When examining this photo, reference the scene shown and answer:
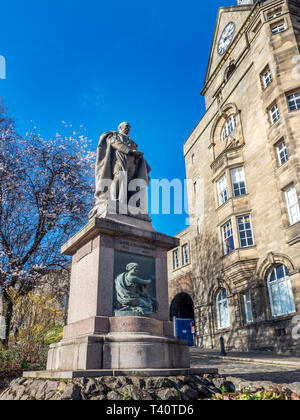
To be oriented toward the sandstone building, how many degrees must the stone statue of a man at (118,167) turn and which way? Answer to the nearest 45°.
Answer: approximately 90° to its left

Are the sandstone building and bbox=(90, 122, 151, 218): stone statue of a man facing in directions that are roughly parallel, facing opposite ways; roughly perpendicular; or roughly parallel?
roughly perpendicular

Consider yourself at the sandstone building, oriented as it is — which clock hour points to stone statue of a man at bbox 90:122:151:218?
The stone statue of a man is roughly at 11 o'clock from the sandstone building.

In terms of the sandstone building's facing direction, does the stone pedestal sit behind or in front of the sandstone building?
in front

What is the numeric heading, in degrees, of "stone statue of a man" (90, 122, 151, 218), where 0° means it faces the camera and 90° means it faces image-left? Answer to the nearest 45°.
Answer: approximately 315°

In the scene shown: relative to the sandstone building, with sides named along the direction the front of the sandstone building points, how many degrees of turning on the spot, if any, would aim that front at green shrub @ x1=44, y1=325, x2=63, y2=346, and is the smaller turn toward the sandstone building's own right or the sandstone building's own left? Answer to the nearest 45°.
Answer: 0° — it already faces it

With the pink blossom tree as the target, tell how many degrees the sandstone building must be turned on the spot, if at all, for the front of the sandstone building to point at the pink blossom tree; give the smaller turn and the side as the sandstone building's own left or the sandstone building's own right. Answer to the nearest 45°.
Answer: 0° — it already faces it

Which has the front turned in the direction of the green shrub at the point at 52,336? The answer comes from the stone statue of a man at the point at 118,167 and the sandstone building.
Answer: the sandstone building
